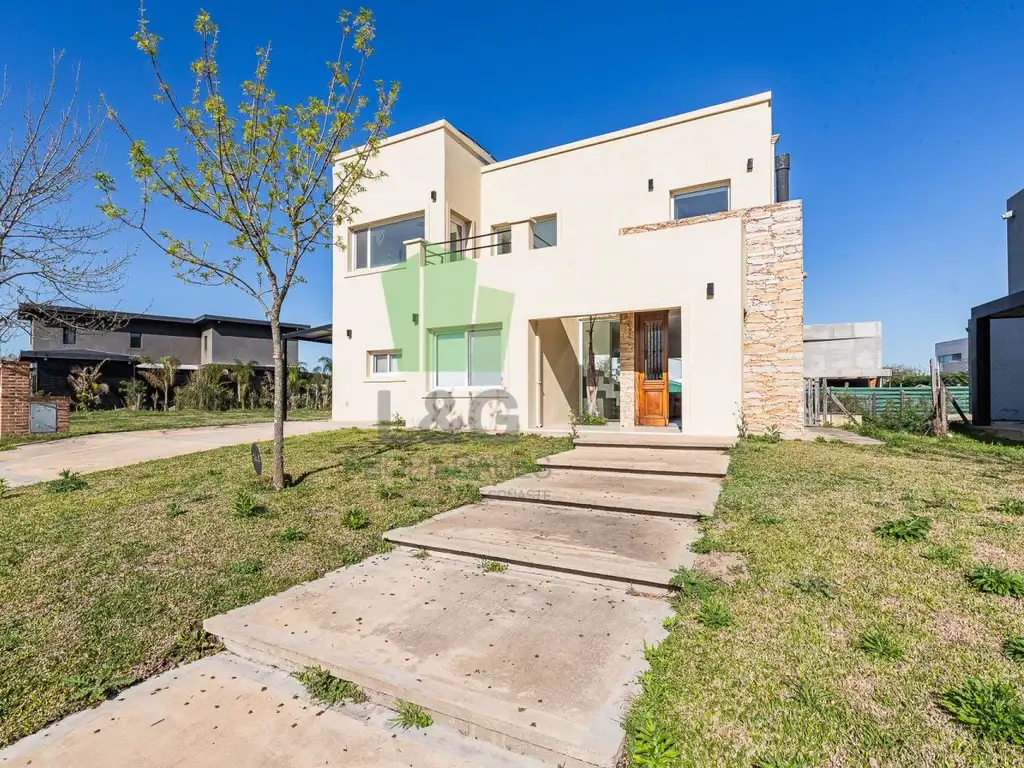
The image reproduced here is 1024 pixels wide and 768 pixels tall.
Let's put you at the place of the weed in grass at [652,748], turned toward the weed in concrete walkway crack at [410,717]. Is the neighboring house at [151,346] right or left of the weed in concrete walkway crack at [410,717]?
right
